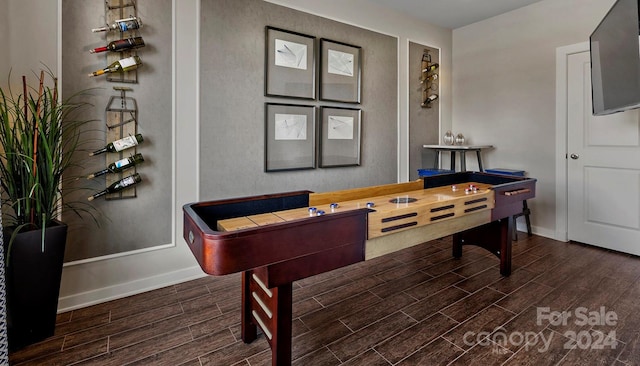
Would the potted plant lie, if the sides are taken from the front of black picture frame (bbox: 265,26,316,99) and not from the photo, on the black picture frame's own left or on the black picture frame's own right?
on the black picture frame's own right

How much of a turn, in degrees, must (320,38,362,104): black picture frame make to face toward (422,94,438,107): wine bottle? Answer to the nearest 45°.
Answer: approximately 90° to its left

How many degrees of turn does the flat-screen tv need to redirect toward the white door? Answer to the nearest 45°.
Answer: approximately 135° to its right

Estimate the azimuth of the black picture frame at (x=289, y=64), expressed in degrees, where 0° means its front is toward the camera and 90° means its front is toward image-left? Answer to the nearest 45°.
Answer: approximately 315°

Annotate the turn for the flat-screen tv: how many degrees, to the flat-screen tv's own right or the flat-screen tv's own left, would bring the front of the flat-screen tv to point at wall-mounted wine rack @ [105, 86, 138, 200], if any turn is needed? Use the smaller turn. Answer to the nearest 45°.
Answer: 0° — it already faces it

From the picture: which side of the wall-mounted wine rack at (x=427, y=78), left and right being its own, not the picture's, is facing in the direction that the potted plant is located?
right

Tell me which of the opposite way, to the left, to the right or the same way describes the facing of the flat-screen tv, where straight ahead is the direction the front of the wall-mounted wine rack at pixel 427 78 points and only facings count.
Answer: to the right

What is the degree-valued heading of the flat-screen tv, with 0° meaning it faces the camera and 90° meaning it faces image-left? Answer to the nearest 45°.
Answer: approximately 45°

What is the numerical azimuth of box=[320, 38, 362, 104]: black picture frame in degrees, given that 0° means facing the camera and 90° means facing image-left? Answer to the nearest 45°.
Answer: approximately 315°
